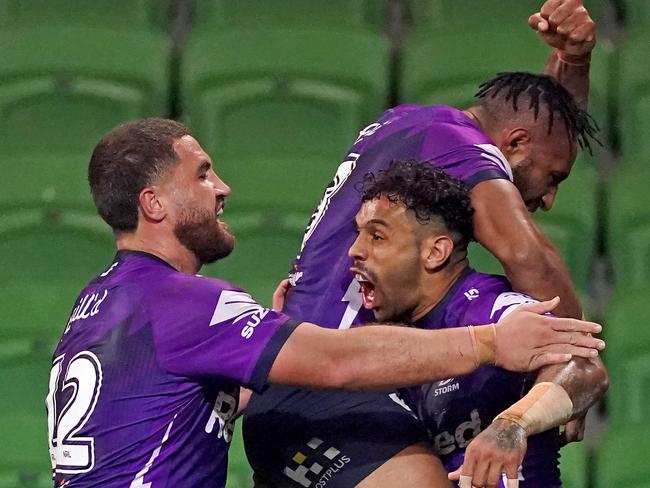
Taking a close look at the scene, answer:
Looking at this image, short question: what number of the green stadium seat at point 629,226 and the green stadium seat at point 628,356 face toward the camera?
2

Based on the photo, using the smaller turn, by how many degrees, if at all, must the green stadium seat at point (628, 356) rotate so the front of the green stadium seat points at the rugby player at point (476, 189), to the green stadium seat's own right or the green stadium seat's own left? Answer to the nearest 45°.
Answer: approximately 45° to the green stadium seat's own right

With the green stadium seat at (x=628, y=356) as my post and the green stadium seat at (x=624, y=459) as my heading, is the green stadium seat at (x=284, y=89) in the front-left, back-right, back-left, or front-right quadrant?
back-right

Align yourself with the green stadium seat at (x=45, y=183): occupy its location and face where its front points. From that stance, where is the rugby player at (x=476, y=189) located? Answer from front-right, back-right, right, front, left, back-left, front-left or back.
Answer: front-left

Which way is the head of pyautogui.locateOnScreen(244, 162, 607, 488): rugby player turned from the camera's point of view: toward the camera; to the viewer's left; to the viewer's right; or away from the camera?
to the viewer's left

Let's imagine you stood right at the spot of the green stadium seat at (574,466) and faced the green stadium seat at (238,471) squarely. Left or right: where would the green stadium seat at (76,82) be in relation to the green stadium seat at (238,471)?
right

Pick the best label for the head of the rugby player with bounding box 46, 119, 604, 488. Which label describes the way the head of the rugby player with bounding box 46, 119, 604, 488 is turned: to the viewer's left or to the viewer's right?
to the viewer's right

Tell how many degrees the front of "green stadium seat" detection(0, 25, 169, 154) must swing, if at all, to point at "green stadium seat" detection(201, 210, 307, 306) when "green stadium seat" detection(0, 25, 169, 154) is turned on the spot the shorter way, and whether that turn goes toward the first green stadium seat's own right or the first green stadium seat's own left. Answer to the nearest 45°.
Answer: approximately 45° to the first green stadium seat's own left

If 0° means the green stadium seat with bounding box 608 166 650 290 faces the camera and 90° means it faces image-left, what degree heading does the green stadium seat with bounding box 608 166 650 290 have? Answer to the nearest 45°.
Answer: approximately 0°

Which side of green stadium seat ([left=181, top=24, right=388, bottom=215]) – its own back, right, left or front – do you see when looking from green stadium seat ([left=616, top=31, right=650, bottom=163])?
left

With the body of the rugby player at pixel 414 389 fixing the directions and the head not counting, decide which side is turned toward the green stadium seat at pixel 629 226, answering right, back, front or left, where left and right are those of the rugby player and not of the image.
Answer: back
